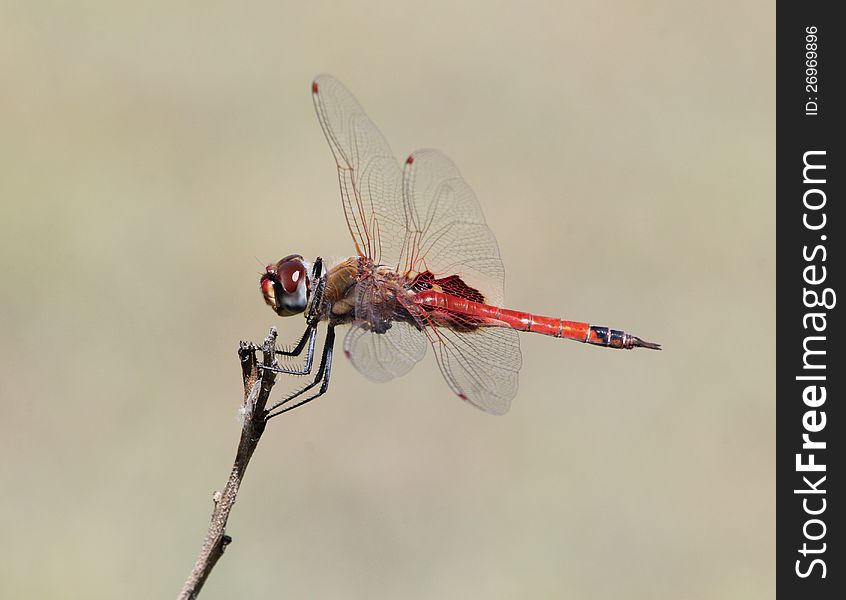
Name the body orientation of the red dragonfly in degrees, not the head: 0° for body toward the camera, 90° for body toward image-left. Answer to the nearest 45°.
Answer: approximately 90°
